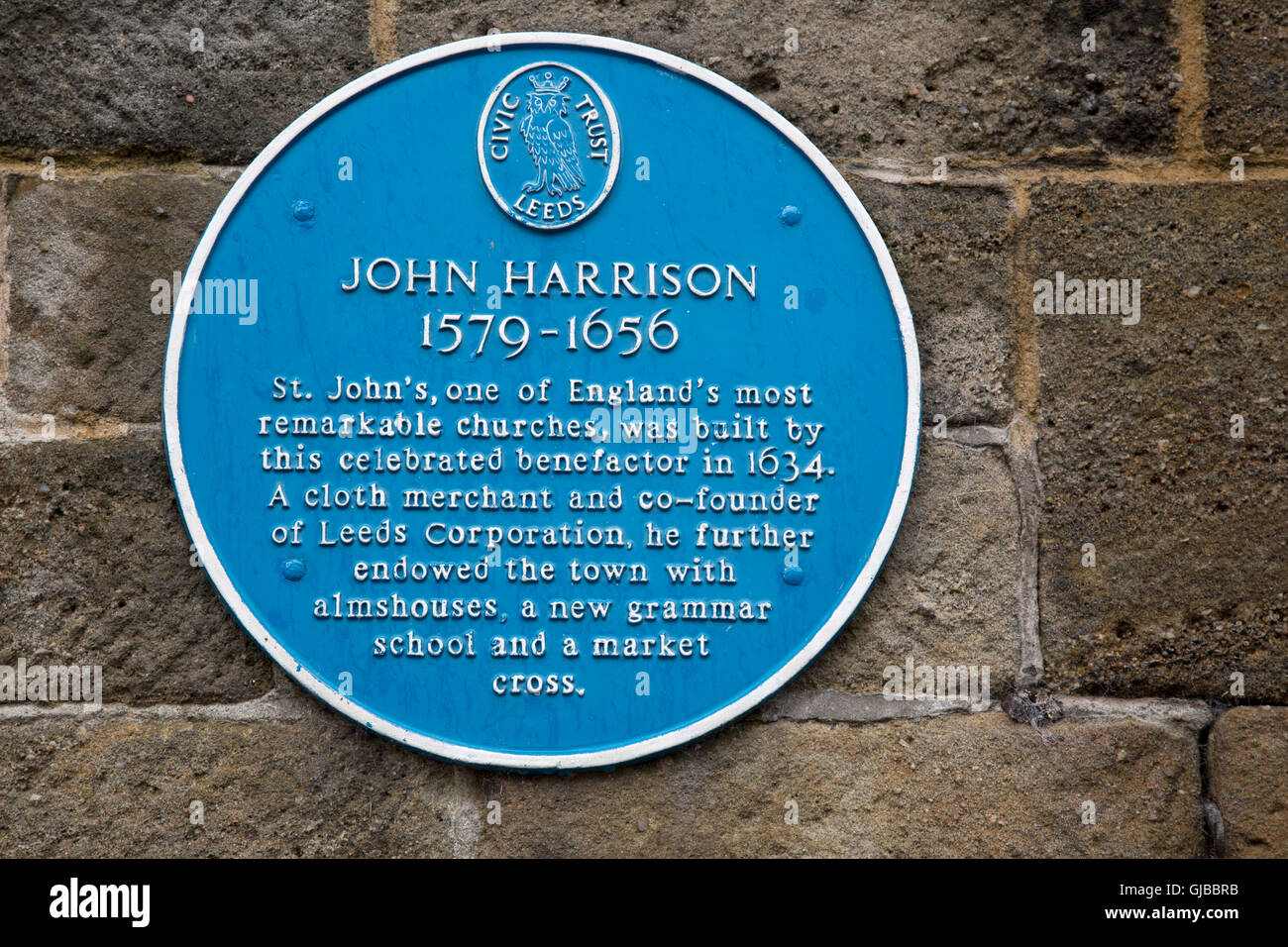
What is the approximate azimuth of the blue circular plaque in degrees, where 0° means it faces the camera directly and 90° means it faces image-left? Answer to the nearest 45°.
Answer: approximately 0°
